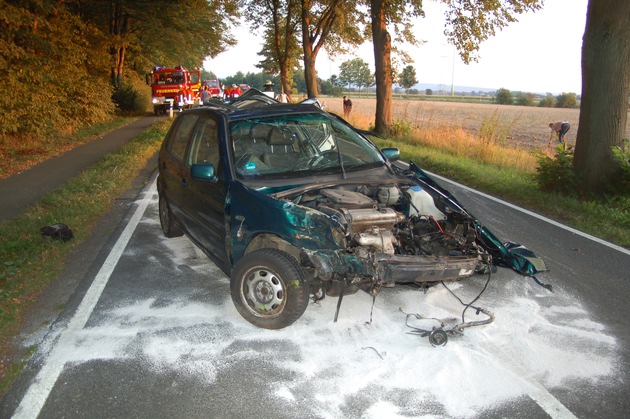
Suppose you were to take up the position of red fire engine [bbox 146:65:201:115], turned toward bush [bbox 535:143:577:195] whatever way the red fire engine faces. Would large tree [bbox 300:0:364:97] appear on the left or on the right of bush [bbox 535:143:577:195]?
left

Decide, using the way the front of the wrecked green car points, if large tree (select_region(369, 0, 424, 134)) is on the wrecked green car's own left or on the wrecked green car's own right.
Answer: on the wrecked green car's own left

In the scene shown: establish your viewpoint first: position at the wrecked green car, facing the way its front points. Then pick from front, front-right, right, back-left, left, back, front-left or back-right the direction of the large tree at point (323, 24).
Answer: back-left

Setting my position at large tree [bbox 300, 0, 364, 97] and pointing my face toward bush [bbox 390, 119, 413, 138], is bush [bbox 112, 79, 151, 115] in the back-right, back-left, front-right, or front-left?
back-right

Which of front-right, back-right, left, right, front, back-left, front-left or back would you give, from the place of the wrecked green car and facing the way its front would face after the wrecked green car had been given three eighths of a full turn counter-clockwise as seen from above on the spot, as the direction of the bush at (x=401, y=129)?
front

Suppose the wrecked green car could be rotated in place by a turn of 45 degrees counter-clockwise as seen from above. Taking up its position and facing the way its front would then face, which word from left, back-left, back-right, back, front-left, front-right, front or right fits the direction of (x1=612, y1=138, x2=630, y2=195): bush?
front-left

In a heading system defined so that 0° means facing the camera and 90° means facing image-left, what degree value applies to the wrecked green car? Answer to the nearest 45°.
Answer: approximately 315°

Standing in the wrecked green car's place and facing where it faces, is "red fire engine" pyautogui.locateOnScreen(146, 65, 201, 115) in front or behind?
behind
